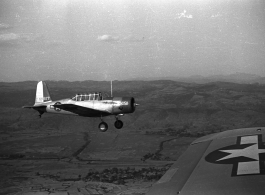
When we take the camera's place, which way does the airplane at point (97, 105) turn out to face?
facing the viewer and to the right of the viewer
